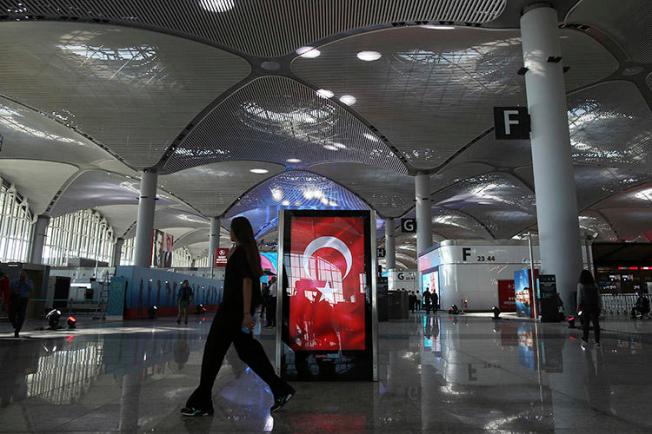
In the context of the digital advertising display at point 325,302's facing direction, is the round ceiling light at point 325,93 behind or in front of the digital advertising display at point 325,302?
behind

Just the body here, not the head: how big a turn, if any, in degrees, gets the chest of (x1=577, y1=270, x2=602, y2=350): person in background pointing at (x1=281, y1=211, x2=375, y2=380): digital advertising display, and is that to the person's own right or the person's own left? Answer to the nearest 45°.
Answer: approximately 135° to the person's own left

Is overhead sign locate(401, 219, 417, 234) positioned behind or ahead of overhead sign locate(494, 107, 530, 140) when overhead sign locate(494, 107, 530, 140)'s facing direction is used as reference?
behind

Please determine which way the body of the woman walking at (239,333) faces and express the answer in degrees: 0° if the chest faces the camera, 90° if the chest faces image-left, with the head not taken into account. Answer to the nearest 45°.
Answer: approximately 90°

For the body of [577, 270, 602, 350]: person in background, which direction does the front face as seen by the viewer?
away from the camera

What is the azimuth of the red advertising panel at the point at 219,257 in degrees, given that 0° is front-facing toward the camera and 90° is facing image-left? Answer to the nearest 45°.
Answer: approximately 0°

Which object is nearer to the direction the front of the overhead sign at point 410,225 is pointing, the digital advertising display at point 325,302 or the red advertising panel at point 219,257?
the digital advertising display
